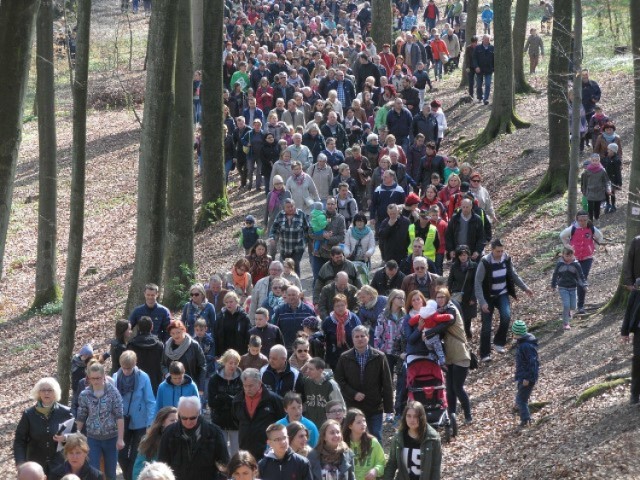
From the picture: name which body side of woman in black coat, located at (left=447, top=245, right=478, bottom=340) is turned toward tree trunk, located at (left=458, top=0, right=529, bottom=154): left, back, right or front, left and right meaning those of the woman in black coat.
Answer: back

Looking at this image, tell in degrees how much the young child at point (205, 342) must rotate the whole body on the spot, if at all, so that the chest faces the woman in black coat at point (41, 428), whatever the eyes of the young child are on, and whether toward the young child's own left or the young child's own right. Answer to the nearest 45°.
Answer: approximately 45° to the young child's own right

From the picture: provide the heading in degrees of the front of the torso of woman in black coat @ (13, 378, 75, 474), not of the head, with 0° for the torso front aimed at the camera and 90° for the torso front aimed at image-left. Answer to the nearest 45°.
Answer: approximately 0°

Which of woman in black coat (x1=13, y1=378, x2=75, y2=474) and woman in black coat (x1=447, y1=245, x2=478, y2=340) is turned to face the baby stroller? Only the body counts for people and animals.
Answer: woman in black coat (x1=447, y1=245, x2=478, y2=340)

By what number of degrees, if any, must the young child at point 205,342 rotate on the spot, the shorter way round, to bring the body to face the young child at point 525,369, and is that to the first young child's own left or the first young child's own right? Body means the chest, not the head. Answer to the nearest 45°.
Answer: approximately 90° to the first young child's own left

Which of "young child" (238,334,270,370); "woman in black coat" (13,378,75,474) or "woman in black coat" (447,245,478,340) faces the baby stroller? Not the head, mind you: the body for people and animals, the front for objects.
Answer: "woman in black coat" (447,245,478,340)
